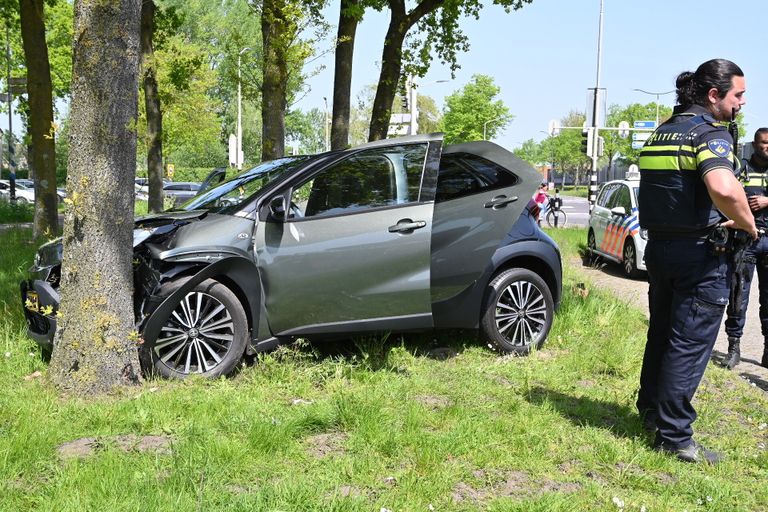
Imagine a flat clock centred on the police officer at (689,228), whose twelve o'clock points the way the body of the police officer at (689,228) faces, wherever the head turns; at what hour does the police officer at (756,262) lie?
the police officer at (756,262) is roughly at 11 o'clock from the police officer at (689,228).

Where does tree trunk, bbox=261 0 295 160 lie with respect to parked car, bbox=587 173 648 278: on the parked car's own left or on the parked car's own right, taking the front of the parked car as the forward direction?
on the parked car's own right

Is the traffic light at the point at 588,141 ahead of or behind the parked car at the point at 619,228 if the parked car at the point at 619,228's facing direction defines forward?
behind

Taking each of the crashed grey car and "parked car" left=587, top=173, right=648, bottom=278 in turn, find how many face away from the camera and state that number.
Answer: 0

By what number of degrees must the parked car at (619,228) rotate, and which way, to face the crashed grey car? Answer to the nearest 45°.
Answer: approximately 45° to its right

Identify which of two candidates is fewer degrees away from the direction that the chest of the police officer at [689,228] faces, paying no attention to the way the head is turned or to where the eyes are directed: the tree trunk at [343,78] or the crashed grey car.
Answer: the tree trunk

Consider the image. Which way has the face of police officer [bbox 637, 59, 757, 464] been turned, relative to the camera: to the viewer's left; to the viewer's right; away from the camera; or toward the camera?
to the viewer's right
